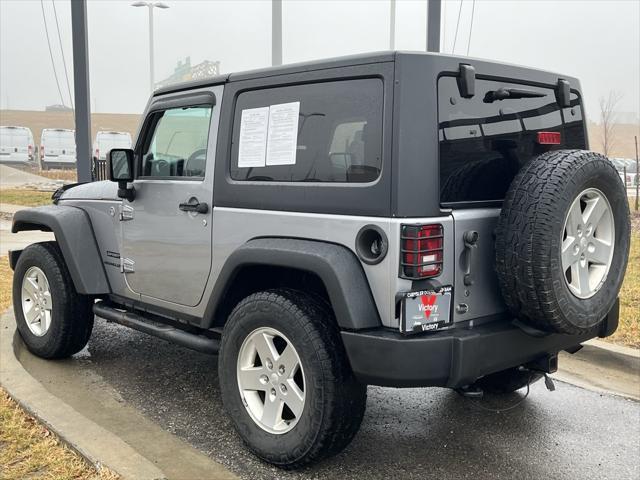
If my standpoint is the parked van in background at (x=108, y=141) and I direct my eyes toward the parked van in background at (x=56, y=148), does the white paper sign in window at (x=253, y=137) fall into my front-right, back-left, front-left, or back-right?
back-left

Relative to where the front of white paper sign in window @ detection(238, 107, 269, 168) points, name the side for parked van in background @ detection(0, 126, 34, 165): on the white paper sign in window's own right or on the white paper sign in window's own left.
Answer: on the white paper sign in window's own right

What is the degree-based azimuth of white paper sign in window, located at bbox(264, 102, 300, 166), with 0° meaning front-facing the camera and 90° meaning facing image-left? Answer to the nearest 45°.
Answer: approximately 45°

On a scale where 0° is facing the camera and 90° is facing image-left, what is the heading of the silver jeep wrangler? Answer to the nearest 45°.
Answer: approximately 135°

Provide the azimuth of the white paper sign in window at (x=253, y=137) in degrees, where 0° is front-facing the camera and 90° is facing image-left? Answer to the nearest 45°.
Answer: approximately 45°

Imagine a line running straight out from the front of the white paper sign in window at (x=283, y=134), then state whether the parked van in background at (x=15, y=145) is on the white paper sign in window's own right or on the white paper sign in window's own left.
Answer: on the white paper sign in window's own right

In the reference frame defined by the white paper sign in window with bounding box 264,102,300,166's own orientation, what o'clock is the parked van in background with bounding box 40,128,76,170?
The parked van in background is roughly at 4 o'clock from the white paper sign in window.

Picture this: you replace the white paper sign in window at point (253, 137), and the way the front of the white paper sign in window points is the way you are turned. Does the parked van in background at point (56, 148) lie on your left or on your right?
on your right
